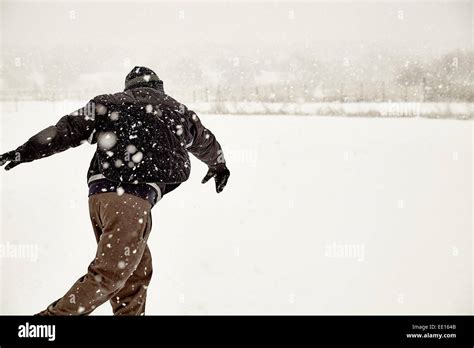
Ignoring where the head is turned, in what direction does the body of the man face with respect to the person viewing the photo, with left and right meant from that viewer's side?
facing away from the viewer and to the right of the viewer
